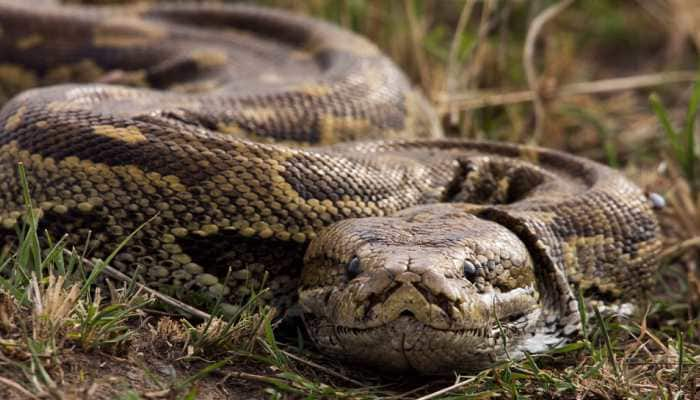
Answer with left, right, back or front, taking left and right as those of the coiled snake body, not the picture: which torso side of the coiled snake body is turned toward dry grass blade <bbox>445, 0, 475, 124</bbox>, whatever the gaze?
back

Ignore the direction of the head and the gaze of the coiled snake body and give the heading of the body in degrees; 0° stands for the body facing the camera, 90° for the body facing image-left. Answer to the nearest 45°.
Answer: approximately 0°

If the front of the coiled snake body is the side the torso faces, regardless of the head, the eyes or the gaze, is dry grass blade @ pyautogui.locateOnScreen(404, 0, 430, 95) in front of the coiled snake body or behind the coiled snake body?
behind

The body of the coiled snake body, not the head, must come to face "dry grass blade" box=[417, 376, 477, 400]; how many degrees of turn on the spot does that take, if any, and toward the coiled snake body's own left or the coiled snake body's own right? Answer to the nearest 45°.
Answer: approximately 45° to the coiled snake body's own left

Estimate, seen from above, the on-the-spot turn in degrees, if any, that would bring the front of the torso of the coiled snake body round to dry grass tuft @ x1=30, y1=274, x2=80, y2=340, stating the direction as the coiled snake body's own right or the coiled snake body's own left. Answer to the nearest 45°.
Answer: approximately 45° to the coiled snake body's own right

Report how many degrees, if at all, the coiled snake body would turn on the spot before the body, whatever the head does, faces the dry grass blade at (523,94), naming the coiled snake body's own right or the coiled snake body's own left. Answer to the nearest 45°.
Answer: approximately 135° to the coiled snake body's own left
